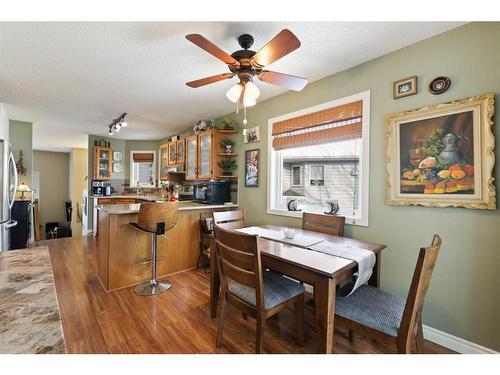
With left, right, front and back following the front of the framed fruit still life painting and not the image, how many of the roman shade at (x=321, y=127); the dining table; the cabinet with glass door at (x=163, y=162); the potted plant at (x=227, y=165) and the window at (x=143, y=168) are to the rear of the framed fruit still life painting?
0

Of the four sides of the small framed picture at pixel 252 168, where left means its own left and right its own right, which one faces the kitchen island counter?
front

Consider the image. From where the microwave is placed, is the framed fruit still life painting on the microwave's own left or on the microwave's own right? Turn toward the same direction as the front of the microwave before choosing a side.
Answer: on the microwave's own left

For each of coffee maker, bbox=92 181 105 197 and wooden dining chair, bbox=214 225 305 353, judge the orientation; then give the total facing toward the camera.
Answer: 1

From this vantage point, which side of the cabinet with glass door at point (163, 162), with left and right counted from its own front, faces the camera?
front

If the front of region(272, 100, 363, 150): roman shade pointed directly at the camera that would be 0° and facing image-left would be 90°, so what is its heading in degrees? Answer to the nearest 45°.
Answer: approximately 45°

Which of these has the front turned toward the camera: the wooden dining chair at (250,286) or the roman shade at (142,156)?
the roman shade

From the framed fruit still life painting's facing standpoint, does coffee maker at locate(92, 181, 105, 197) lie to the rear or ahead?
ahead

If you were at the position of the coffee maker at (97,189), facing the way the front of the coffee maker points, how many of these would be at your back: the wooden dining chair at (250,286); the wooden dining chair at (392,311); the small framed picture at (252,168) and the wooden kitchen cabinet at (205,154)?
0

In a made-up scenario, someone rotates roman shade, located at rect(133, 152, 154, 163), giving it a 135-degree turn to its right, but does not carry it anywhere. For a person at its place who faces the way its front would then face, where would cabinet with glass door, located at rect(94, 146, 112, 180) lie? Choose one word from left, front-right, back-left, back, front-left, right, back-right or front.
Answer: front-left

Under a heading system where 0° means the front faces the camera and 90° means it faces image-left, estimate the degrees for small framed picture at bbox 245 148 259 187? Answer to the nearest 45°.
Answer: approximately 45°

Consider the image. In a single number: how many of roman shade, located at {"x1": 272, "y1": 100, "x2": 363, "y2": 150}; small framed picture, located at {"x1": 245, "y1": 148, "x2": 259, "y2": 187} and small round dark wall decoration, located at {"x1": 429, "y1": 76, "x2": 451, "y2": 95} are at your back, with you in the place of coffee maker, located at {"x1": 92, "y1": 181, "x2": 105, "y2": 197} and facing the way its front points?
0

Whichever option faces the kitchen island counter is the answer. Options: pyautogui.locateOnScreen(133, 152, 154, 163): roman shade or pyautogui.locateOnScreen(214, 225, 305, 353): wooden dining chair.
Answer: the roman shade

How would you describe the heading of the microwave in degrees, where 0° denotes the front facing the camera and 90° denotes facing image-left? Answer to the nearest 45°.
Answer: approximately 45°

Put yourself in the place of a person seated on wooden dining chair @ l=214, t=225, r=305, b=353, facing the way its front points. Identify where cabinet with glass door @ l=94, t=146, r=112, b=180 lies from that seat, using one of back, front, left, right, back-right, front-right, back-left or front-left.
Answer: left

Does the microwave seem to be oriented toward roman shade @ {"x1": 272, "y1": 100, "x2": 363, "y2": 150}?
no

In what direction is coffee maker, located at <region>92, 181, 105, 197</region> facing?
toward the camera

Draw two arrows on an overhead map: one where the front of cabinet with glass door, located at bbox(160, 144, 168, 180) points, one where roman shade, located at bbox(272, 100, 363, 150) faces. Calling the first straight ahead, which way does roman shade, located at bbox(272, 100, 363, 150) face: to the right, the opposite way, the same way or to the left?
to the right

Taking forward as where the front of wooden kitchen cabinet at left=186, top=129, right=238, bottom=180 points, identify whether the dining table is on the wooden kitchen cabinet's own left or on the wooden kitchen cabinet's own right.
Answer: on the wooden kitchen cabinet's own left

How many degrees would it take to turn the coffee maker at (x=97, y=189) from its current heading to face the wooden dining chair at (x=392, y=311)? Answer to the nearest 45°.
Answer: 0° — it already faces it

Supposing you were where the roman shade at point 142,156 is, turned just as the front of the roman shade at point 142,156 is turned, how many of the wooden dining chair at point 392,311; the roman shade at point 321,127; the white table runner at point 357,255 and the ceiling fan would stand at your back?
0

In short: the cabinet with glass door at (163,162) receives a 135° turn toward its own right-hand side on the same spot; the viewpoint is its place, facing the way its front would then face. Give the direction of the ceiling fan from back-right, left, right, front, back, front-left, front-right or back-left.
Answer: back-left
